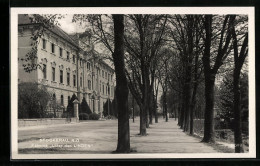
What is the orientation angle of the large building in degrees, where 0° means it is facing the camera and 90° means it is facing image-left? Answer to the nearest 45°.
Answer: approximately 315°
